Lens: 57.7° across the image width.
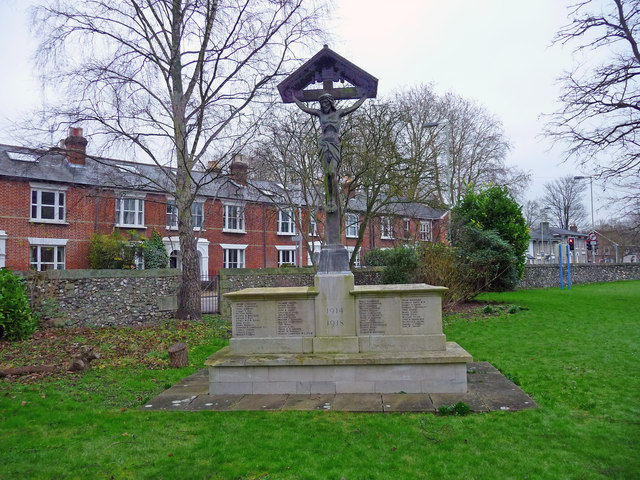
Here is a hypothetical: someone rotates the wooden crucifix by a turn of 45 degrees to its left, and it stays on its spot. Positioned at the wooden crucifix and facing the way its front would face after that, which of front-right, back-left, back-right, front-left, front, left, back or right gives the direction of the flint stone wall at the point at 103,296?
back

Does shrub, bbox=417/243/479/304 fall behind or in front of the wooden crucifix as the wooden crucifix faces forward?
behind

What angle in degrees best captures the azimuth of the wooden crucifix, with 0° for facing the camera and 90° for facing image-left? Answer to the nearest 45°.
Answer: approximately 0°

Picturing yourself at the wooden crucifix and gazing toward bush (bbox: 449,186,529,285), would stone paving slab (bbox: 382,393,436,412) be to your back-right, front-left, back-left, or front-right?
back-right

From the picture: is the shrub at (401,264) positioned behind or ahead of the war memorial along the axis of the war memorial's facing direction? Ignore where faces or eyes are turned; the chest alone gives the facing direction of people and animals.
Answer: behind

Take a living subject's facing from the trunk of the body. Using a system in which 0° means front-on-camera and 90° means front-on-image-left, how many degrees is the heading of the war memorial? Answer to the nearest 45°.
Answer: approximately 0°

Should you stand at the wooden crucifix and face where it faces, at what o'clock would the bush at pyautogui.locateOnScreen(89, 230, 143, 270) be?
The bush is roughly at 5 o'clock from the wooden crucifix.

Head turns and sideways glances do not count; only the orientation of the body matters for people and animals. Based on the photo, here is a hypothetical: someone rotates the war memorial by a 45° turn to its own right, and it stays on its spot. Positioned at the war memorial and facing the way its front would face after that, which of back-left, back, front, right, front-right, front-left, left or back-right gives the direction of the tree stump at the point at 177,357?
right

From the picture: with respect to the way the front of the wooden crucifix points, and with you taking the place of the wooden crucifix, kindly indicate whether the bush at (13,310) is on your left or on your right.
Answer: on your right

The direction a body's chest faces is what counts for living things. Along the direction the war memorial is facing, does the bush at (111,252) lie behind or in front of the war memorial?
behind
